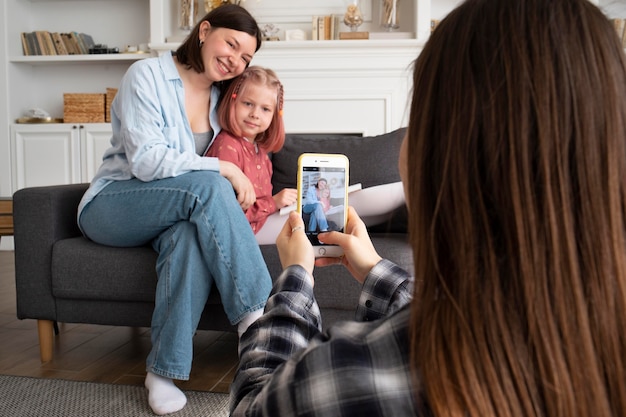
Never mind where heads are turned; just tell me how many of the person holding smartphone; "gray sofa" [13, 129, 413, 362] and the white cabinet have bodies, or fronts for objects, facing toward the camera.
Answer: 2

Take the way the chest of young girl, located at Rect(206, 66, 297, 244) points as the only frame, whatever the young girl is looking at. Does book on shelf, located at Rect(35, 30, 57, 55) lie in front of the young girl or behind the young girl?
behind

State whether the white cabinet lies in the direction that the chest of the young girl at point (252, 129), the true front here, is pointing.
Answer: no

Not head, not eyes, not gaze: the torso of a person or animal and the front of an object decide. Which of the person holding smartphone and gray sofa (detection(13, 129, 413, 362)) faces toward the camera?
the gray sofa

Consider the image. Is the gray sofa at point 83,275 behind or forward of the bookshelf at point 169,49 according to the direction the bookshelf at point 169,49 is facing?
forward

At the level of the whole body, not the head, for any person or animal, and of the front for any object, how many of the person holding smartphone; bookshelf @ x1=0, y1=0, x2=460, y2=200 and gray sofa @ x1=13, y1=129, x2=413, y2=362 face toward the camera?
2

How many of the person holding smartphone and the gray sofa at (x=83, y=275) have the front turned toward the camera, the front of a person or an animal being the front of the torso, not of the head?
1

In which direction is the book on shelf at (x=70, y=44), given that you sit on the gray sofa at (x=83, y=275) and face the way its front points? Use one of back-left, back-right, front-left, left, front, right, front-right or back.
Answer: back

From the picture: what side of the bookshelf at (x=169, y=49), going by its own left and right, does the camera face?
front

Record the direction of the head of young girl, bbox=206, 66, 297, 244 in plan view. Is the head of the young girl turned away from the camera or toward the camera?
toward the camera

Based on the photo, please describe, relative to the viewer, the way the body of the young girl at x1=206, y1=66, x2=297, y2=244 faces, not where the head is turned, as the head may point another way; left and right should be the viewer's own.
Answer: facing the viewer and to the right of the viewer

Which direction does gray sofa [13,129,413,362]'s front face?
toward the camera

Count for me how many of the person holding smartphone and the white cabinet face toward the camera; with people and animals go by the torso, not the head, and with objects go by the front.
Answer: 1

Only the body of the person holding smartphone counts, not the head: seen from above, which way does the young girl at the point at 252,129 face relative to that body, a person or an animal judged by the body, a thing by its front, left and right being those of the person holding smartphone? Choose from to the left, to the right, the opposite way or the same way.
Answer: the opposite way

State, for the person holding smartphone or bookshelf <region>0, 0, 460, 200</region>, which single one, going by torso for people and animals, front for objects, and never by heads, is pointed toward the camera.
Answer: the bookshelf

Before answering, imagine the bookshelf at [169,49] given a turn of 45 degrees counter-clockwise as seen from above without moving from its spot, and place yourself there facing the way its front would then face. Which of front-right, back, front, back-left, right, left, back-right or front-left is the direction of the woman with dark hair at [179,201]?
front-right

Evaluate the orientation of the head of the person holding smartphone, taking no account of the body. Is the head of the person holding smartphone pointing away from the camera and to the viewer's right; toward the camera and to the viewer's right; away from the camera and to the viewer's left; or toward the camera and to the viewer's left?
away from the camera and to the viewer's left

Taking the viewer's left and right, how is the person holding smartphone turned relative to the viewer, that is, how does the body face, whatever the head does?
facing away from the viewer and to the left of the viewer

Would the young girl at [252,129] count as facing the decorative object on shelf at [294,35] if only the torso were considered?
no
